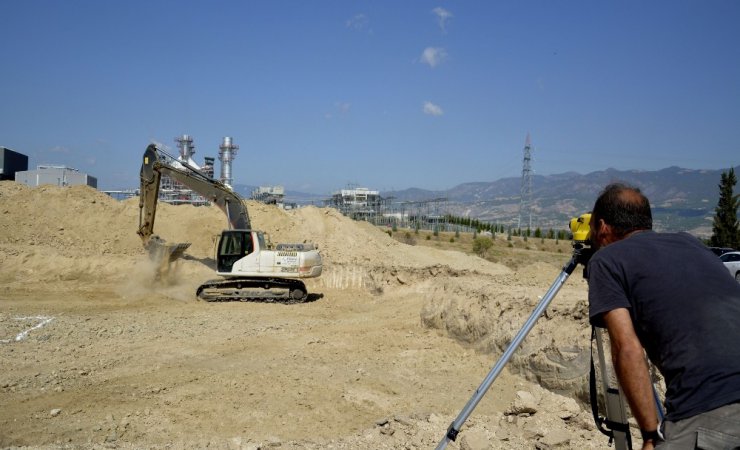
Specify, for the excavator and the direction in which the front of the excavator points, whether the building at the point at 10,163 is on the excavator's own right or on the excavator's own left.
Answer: on the excavator's own right

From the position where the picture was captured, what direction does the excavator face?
facing to the left of the viewer

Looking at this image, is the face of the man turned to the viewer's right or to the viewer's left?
to the viewer's left

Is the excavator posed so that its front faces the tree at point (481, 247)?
no

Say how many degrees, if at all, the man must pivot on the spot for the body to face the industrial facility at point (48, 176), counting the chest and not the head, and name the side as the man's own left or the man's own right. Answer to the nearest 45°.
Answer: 0° — they already face it

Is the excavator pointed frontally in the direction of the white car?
no

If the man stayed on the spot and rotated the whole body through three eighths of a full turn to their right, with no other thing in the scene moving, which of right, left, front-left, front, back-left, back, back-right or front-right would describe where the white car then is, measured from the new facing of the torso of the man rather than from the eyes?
left

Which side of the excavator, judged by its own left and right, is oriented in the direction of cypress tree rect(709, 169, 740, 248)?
back

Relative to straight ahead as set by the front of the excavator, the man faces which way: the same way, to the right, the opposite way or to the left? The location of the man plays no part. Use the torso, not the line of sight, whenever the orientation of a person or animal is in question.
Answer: to the right

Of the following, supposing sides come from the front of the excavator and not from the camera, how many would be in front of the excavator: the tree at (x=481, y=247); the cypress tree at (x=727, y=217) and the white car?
0

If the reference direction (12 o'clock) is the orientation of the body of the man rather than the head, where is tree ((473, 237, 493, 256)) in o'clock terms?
The tree is roughly at 1 o'clock from the man.

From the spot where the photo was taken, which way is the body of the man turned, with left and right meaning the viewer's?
facing away from the viewer and to the left of the viewer

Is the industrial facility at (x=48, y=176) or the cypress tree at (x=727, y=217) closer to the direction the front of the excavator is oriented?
the industrial facility

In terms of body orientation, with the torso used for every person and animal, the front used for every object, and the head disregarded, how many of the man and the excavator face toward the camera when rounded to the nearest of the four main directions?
0

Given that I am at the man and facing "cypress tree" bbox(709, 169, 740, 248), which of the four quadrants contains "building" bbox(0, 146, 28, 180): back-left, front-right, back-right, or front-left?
front-left

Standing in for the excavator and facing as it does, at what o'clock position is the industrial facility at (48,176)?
The industrial facility is roughly at 2 o'clock from the excavator.

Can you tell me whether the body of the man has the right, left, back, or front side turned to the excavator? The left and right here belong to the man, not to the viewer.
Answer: front
